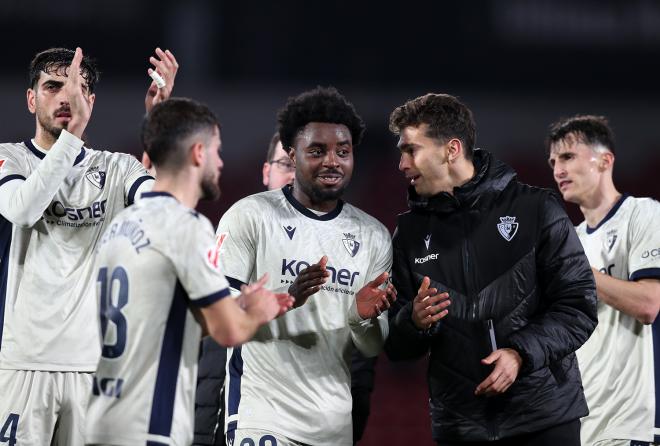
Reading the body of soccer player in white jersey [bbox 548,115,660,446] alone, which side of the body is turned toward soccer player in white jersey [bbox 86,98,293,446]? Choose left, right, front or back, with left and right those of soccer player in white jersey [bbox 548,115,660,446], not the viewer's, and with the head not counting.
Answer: front

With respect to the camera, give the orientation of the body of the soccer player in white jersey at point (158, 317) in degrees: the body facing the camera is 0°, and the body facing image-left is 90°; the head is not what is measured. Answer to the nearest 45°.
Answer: approximately 225°

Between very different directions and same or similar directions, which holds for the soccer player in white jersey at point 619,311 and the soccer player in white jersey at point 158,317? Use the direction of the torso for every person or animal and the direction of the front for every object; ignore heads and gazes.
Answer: very different directions

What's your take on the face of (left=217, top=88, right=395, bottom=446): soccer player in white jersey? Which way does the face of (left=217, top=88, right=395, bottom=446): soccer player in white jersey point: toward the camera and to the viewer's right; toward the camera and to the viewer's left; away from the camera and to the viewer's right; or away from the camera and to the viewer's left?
toward the camera and to the viewer's right

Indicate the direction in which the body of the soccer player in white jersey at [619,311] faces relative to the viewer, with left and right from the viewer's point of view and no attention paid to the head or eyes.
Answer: facing the viewer and to the left of the viewer

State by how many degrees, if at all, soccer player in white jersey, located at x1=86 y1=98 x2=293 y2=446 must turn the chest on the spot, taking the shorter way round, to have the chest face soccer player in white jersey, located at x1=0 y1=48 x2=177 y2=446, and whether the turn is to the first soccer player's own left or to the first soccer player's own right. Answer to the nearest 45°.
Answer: approximately 90° to the first soccer player's own left

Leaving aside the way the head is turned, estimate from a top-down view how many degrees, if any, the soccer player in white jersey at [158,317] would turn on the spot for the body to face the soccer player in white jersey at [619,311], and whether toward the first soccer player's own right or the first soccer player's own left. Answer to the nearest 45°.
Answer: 0° — they already face them

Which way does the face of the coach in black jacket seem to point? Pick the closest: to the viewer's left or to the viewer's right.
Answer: to the viewer's left

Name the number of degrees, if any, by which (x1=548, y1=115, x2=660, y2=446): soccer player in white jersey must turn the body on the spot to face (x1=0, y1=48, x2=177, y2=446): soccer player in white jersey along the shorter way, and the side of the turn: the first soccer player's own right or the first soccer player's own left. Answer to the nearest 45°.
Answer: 0° — they already face them

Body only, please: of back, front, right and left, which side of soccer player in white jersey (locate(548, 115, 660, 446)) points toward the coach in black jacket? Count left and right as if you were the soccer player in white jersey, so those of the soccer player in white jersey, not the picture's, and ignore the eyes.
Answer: front
